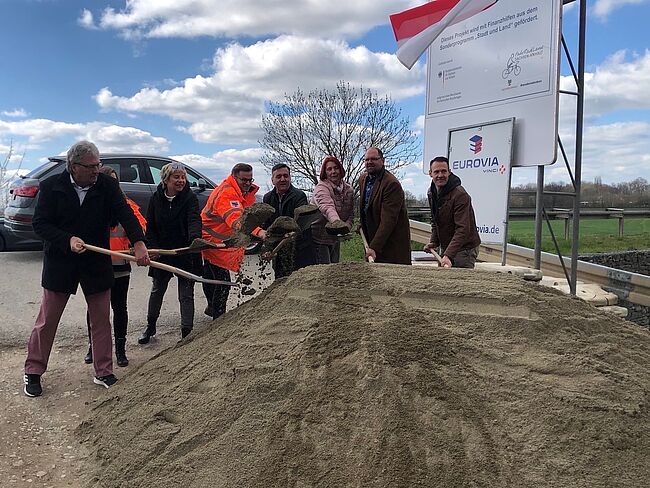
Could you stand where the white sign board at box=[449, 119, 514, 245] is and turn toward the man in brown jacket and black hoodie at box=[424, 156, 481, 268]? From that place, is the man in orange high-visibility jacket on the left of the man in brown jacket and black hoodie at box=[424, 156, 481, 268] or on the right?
right

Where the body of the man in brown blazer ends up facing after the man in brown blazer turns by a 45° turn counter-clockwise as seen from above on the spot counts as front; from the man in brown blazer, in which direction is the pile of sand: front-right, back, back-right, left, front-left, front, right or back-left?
front

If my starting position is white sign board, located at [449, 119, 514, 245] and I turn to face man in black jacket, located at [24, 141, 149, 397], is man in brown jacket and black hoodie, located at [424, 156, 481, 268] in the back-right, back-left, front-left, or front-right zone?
front-left

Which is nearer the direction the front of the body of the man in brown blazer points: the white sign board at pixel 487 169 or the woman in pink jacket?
the woman in pink jacket

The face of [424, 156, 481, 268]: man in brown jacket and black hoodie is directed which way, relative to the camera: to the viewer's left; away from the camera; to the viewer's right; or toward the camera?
toward the camera

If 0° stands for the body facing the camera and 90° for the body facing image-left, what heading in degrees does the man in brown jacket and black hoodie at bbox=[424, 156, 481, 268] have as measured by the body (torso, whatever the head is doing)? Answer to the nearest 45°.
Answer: approximately 45°

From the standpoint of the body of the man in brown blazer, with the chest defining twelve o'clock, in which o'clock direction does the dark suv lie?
The dark suv is roughly at 3 o'clock from the man in brown blazer.

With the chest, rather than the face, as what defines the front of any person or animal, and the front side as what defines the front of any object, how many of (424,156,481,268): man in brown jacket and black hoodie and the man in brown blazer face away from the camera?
0

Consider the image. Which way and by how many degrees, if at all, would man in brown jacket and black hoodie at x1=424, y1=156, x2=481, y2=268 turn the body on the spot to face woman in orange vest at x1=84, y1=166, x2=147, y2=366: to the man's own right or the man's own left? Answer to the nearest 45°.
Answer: approximately 45° to the man's own right

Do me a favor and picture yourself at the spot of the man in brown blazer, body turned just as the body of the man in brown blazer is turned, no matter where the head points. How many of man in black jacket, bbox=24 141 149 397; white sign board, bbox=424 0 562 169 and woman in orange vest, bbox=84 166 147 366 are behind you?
1
